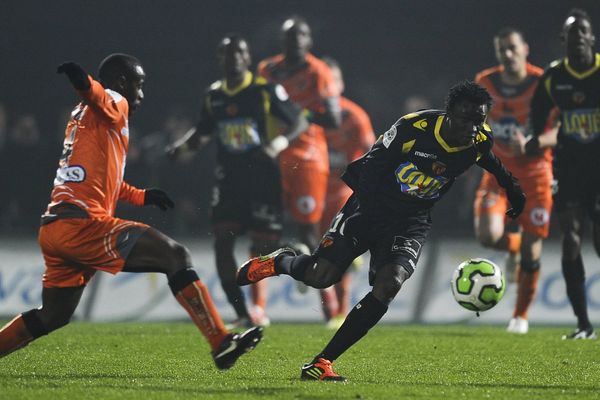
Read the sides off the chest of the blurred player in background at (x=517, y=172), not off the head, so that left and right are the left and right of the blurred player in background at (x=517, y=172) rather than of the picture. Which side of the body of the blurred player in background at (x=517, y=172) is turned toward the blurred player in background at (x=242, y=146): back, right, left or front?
right

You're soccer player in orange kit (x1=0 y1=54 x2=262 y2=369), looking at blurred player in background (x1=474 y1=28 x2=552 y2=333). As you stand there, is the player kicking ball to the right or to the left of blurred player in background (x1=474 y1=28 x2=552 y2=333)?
right

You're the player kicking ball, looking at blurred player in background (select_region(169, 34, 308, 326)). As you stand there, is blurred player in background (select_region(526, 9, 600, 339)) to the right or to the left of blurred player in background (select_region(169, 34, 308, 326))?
right

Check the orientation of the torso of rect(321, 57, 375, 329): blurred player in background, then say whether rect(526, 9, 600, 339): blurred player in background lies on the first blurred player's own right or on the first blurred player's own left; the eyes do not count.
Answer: on the first blurred player's own left

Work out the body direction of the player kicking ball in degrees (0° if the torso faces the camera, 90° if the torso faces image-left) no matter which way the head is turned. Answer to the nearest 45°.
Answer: approximately 315°

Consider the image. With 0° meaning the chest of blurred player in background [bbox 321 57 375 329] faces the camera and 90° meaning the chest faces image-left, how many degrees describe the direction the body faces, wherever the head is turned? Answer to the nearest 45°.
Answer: approximately 45°
